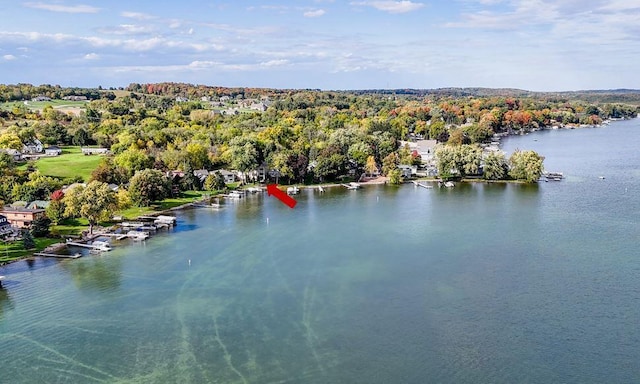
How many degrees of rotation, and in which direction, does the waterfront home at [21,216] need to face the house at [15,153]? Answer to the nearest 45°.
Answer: approximately 135° to its left

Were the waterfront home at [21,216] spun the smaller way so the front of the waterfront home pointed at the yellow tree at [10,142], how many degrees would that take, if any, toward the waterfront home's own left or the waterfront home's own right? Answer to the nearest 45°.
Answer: approximately 135° to the waterfront home's own left

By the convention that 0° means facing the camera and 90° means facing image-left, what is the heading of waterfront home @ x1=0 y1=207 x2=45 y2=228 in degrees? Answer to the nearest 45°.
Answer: approximately 315°

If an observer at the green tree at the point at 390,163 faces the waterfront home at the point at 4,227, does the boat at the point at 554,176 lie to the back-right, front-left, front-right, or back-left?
back-left

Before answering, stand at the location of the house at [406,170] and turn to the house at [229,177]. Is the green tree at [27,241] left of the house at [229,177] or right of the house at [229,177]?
left

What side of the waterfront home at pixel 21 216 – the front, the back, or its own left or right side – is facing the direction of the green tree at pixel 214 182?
left

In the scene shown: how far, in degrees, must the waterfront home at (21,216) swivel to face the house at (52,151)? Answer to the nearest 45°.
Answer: approximately 135° to its left

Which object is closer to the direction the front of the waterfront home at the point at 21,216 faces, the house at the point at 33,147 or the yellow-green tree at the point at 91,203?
the yellow-green tree

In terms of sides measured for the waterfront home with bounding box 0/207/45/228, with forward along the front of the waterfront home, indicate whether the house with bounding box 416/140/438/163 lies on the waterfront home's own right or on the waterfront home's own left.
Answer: on the waterfront home's own left

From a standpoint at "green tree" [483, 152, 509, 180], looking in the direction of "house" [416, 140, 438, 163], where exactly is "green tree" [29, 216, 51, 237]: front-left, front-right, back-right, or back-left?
back-left

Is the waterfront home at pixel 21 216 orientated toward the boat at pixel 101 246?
yes

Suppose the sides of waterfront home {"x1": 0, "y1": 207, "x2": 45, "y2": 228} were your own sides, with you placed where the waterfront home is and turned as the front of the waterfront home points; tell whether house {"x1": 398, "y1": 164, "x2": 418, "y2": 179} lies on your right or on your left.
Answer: on your left
